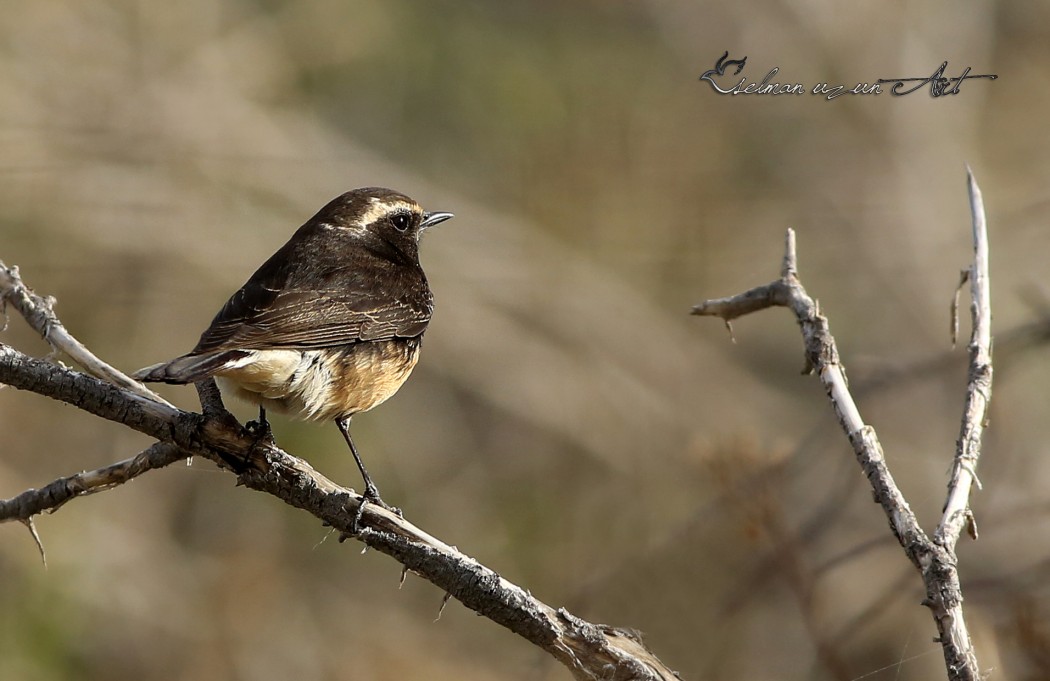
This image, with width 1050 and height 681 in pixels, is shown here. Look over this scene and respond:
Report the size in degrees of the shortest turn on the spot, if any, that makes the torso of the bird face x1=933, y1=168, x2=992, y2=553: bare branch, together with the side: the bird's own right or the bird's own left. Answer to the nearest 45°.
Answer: approximately 45° to the bird's own right

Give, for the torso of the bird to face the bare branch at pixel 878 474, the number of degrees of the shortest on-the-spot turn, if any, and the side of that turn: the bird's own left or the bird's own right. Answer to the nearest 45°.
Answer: approximately 45° to the bird's own right

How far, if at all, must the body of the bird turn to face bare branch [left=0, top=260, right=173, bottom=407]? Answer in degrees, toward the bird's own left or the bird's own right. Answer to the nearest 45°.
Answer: approximately 135° to the bird's own left

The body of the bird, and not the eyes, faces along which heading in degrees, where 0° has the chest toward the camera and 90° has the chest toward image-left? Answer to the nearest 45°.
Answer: approximately 270°
